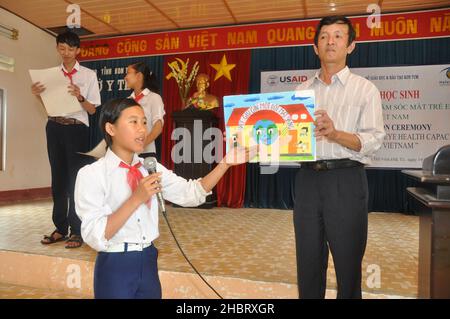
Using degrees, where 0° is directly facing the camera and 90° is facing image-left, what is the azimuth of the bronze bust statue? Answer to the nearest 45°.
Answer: approximately 0°

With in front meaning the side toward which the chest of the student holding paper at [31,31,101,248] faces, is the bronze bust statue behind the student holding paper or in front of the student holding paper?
behind

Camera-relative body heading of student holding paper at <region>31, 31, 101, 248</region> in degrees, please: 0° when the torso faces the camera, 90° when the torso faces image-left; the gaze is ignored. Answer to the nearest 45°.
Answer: approximately 45°

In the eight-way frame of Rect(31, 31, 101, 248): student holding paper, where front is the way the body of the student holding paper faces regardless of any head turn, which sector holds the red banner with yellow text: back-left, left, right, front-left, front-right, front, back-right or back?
back

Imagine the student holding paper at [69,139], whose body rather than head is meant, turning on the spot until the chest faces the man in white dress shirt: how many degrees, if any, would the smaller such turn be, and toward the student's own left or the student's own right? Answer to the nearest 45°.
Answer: approximately 90° to the student's own left
